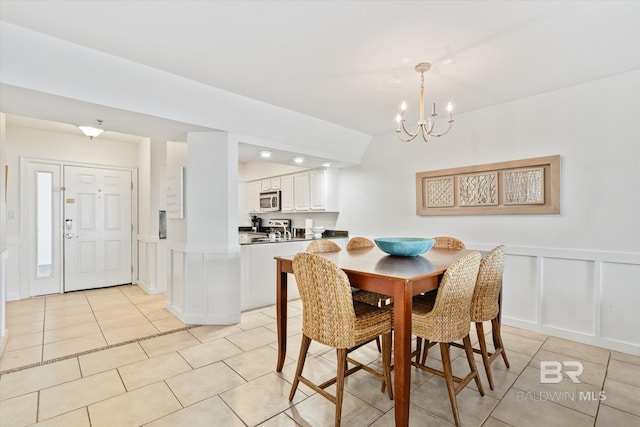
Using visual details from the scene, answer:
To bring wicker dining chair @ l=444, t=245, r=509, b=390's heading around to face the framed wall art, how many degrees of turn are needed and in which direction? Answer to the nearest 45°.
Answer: approximately 45° to its right

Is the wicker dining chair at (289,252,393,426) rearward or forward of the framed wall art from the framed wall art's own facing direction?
forward

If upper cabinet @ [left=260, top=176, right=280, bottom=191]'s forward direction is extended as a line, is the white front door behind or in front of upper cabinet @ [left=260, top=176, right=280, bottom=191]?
in front

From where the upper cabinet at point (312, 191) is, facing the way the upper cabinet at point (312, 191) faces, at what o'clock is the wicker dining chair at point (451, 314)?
The wicker dining chair is roughly at 10 o'clock from the upper cabinet.

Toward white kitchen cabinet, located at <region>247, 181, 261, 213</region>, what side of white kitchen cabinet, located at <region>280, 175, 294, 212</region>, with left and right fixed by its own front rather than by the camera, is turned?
right

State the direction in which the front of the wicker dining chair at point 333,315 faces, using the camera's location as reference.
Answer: facing away from the viewer and to the right of the viewer

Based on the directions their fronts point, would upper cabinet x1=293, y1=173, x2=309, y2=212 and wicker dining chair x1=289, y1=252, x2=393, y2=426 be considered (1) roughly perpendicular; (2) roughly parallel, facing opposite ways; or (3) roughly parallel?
roughly parallel, facing opposite ways

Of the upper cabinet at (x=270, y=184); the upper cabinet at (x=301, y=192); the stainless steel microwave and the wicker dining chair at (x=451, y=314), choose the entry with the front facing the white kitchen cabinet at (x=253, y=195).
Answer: the wicker dining chair

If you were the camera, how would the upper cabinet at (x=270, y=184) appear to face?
facing the viewer and to the left of the viewer

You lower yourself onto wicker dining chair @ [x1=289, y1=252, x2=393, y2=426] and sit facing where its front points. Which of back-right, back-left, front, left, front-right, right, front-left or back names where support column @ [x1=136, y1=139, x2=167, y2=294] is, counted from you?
left

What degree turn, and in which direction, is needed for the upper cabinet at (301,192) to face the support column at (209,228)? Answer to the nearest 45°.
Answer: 0° — it already faces it

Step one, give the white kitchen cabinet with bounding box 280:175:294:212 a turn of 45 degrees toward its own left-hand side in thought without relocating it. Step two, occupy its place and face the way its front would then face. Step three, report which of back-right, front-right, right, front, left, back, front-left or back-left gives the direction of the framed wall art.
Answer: front-left

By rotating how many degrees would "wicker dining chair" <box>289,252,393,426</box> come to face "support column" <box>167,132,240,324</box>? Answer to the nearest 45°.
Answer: approximately 90° to its left

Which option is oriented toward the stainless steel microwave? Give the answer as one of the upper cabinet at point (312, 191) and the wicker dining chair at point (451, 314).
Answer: the wicker dining chair

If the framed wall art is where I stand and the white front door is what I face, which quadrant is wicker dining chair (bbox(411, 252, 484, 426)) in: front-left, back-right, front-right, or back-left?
front-left

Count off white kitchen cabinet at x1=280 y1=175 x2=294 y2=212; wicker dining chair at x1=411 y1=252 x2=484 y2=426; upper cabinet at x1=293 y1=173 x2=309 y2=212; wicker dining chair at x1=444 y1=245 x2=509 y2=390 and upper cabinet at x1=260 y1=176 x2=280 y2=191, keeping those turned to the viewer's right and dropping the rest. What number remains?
0

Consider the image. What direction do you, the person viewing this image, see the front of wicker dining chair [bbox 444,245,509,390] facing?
facing away from the viewer and to the left of the viewer

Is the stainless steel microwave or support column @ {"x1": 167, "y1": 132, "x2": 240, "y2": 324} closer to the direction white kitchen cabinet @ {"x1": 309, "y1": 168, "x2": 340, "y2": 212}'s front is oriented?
the support column
